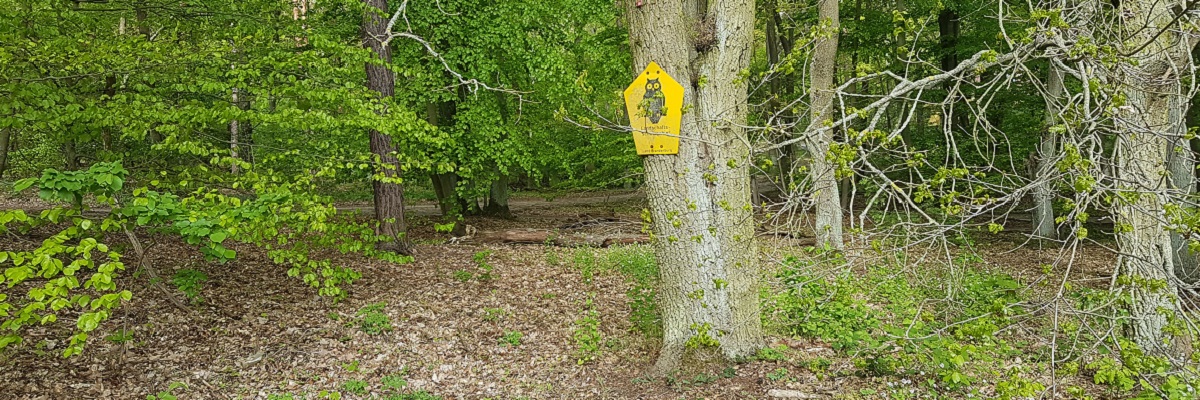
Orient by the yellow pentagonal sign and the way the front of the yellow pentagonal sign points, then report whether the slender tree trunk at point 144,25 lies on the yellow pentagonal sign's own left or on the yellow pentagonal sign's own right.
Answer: on the yellow pentagonal sign's own right

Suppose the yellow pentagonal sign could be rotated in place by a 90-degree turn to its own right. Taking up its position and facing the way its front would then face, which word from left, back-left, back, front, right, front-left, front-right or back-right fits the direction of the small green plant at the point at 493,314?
front-right

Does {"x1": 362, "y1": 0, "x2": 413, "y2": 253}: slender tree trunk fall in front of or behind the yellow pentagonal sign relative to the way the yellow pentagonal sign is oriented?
behind

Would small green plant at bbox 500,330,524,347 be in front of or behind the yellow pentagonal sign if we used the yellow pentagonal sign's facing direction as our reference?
behind

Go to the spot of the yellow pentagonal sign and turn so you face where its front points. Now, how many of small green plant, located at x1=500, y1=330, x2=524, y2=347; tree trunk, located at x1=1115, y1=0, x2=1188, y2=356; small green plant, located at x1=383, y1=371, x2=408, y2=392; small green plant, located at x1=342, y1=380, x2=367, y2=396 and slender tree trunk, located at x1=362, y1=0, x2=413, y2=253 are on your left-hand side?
1

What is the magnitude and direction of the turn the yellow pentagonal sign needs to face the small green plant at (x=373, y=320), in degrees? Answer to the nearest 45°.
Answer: approximately 135° to its right

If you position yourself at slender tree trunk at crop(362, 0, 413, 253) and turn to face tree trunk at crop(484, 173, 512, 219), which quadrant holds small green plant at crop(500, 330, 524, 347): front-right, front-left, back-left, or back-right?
back-right

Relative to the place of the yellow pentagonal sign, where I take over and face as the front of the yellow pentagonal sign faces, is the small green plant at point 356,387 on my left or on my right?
on my right

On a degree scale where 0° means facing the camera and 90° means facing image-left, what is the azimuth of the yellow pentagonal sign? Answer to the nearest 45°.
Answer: approximately 0°

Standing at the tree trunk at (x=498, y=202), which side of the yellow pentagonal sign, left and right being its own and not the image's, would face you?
back

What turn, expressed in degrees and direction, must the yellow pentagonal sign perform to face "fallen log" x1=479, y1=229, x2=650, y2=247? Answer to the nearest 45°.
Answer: approximately 180°
